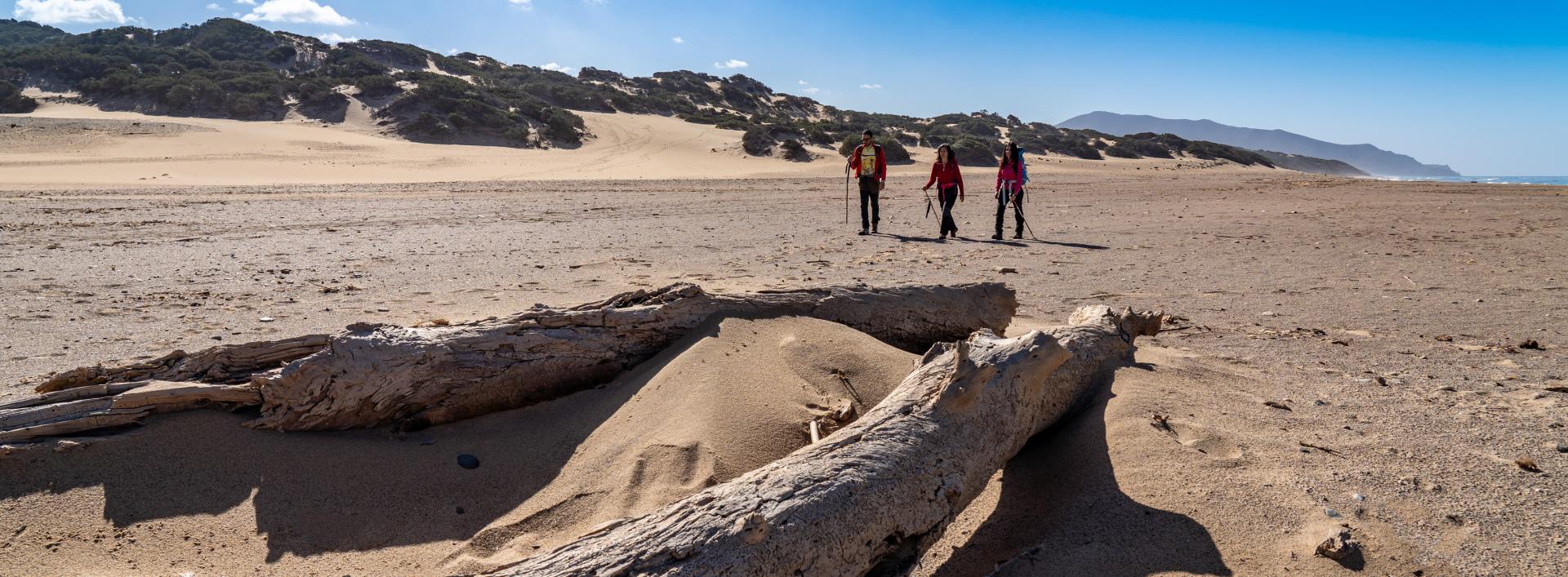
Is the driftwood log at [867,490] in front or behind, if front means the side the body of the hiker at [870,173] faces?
in front

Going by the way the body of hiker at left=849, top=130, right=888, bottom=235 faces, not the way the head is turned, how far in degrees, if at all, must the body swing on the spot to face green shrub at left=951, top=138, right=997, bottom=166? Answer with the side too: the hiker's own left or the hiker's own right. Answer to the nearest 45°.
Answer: approximately 180°

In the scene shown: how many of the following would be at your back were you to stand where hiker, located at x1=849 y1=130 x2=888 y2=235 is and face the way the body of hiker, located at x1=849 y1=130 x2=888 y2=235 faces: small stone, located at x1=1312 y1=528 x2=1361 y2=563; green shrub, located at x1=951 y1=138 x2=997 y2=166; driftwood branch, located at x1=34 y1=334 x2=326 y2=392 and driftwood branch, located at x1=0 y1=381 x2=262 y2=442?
1

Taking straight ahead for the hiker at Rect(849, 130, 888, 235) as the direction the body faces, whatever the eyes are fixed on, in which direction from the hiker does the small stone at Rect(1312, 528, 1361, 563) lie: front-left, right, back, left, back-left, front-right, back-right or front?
front

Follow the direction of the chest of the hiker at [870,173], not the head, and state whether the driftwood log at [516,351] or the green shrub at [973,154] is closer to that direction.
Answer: the driftwood log

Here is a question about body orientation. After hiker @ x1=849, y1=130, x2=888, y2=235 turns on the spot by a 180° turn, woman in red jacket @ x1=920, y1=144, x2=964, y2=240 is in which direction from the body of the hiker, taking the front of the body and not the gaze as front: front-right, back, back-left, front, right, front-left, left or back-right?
right

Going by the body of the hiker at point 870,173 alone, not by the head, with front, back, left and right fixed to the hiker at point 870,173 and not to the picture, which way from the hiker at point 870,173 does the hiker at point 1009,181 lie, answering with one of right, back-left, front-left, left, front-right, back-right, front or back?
left

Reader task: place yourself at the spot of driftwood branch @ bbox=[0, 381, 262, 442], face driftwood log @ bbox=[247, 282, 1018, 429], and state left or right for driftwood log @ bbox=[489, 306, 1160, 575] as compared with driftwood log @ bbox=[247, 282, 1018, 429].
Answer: right

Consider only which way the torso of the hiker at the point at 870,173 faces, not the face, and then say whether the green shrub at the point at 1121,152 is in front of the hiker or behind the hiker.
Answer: behind

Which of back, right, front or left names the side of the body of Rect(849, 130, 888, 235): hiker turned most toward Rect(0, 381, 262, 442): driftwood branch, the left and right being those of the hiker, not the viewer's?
front

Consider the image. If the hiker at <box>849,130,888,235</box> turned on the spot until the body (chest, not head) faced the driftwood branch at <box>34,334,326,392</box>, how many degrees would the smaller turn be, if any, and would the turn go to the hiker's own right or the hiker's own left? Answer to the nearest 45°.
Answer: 0° — they already face it

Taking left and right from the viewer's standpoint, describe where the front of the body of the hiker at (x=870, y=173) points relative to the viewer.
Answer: facing the viewer
